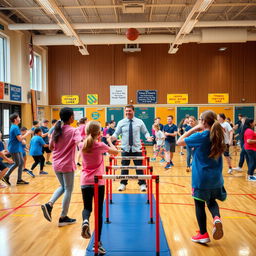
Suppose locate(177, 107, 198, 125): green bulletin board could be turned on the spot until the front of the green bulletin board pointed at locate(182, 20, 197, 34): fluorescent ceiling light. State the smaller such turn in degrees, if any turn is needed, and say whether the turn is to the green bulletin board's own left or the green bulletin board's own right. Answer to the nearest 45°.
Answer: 0° — it already faces it

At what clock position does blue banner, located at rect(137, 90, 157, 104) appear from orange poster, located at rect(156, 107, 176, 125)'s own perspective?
The blue banner is roughly at 3 o'clock from the orange poster.

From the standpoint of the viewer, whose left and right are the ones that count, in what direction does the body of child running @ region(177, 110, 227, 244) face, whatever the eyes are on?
facing away from the viewer and to the left of the viewer

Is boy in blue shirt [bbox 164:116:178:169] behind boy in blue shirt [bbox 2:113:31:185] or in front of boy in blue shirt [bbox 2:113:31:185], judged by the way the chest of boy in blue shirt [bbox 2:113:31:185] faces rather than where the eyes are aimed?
in front

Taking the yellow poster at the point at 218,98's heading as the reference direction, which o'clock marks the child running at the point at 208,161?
The child running is roughly at 12 o'clock from the yellow poster.

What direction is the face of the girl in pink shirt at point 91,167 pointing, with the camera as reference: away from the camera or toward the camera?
away from the camera

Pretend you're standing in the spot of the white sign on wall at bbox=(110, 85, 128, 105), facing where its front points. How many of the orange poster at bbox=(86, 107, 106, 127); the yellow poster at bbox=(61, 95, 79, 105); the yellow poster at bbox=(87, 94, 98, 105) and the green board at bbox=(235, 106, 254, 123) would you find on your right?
3

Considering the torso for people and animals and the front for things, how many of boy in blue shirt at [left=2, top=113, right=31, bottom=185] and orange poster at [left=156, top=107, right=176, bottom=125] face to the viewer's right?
1

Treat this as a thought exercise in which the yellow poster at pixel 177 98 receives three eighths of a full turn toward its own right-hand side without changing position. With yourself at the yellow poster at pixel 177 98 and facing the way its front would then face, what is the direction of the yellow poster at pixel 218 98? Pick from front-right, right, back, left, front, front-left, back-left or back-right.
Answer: back-right

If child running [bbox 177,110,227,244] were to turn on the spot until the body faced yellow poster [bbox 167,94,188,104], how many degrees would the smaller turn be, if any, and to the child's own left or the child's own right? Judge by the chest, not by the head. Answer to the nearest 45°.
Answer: approximately 45° to the child's own right

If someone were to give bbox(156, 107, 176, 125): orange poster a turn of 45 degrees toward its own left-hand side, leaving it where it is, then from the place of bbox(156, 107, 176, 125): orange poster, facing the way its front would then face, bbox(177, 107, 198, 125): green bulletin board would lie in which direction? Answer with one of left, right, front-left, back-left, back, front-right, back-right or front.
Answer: front-left

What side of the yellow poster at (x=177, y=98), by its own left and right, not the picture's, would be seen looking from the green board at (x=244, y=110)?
left

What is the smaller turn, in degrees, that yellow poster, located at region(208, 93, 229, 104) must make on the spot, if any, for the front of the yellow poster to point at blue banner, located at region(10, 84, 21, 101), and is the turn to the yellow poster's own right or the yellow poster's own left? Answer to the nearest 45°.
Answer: approximately 45° to the yellow poster's own right
